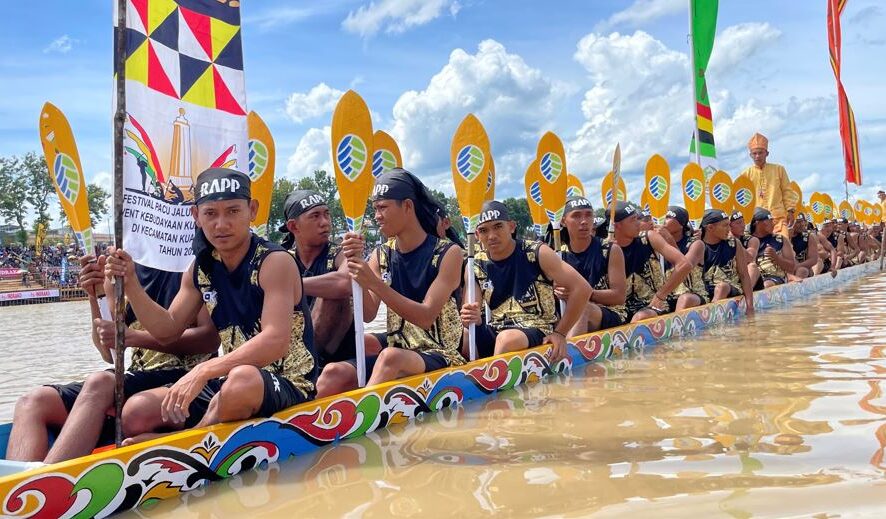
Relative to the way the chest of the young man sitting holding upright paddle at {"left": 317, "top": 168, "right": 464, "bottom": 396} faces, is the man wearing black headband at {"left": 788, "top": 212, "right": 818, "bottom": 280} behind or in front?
behind

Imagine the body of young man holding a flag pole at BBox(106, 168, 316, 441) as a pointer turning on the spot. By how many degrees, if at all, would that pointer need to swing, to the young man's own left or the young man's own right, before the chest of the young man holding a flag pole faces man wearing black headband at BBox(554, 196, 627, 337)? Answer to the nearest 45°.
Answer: approximately 180°

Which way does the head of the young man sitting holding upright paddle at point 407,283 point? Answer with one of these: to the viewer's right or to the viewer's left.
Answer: to the viewer's left

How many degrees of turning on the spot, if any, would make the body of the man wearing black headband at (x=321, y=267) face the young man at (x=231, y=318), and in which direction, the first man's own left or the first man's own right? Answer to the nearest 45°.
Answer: approximately 45° to the first man's own right

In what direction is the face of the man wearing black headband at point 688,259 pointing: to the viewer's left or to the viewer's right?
to the viewer's left

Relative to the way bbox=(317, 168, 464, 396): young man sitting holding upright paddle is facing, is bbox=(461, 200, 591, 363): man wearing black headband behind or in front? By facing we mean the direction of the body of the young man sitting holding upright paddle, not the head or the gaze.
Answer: behind

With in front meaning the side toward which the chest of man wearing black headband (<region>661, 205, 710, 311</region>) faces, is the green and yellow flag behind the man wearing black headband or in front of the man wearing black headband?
behind

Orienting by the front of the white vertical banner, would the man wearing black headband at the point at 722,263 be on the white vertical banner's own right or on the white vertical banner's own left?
on the white vertical banner's own left

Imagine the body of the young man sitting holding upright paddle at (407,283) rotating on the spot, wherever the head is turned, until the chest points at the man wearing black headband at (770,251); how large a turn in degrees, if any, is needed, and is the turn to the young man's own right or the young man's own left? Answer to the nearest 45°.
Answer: approximately 180°
